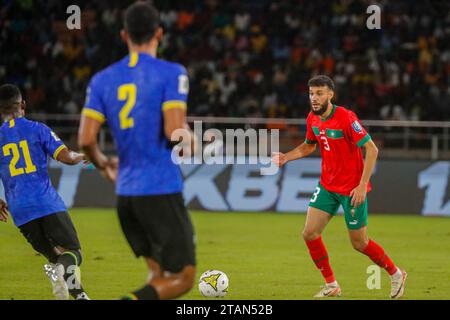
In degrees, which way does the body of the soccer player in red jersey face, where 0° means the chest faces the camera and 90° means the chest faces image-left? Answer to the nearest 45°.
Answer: approximately 45°

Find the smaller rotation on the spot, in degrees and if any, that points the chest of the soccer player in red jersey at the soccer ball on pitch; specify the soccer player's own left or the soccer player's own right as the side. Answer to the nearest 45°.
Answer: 0° — they already face it

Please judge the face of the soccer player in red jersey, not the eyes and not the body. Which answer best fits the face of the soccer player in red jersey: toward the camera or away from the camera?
toward the camera

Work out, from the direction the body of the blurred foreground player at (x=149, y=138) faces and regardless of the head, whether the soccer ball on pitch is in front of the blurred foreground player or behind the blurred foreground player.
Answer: in front

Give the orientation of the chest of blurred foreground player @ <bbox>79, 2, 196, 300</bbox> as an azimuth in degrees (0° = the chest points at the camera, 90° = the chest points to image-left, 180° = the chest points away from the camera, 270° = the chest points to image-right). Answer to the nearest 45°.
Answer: approximately 225°

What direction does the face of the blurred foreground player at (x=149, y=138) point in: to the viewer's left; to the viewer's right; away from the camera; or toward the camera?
away from the camera
